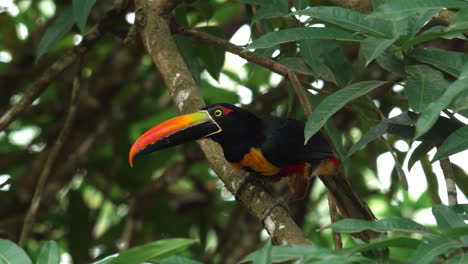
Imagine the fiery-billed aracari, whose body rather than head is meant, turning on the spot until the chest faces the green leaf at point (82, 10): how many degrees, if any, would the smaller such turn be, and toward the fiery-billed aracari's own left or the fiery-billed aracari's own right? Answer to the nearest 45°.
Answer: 0° — it already faces it

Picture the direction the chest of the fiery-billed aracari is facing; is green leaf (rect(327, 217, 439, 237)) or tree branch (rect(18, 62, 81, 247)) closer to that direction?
the tree branch

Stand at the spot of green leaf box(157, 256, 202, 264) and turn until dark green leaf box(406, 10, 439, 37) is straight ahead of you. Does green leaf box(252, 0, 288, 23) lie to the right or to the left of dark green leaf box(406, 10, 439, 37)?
left

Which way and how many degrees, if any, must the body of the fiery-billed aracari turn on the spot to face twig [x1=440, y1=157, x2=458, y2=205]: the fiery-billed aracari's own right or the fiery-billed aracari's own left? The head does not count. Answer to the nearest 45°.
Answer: approximately 135° to the fiery-billed aracari's own left

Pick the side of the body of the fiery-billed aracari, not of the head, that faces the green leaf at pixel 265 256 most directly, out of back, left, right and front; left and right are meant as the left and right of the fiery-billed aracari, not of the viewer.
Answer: left

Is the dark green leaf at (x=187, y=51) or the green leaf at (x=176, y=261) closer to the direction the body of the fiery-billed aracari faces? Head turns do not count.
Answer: the dark green leaf

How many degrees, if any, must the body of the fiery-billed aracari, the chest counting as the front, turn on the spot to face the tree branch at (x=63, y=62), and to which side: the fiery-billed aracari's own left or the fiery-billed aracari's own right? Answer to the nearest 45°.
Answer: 0° — it already faces it

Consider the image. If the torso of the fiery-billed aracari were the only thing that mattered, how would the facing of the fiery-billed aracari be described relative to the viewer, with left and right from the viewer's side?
facing to the left of the viewer
